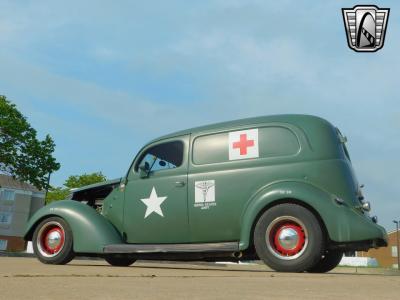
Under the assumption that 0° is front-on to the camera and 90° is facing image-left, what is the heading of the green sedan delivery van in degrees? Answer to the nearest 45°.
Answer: approximately 135°

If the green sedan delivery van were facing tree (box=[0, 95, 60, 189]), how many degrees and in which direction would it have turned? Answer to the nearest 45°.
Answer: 0° — it already faces it
